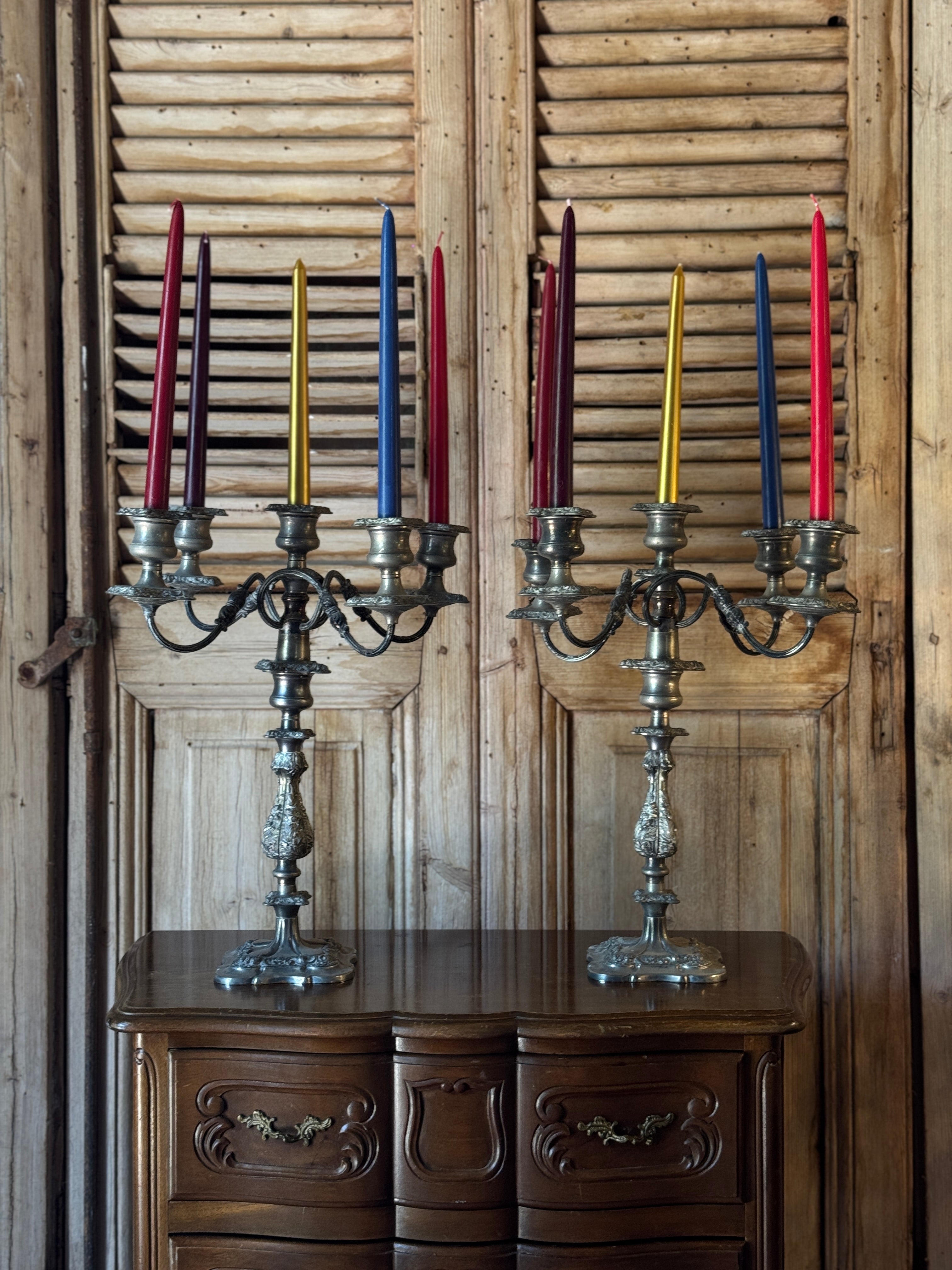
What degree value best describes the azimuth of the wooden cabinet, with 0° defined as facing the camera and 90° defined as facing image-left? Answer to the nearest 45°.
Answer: approximately 0°
